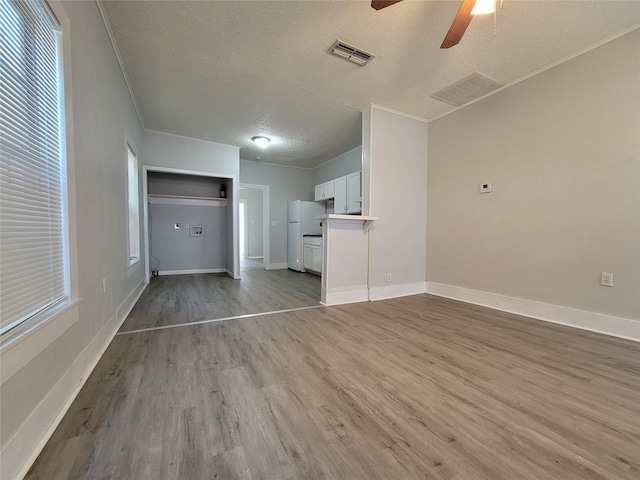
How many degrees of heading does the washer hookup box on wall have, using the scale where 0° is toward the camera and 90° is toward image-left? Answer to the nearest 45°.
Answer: approximately 0°

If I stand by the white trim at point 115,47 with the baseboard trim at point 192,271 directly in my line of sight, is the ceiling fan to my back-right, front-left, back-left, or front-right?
back-right

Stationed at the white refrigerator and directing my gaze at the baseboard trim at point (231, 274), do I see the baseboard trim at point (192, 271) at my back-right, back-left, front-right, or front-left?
front-right

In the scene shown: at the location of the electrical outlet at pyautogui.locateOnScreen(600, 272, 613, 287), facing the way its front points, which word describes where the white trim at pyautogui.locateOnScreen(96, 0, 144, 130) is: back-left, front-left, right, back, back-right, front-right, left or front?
front

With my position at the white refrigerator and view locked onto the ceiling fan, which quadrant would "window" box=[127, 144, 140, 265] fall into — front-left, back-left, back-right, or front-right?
front-right

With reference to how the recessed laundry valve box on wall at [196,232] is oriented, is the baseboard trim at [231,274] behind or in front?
in front

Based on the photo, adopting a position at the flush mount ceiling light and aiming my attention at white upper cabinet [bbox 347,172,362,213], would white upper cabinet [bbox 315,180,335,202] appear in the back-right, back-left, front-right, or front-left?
front-left

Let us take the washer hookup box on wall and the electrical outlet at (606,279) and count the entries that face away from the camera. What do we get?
0

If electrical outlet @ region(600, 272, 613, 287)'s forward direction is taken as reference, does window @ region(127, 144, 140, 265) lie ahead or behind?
ahead

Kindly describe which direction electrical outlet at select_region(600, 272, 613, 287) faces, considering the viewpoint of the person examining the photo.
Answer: facing the viewer and to the left of the viewer

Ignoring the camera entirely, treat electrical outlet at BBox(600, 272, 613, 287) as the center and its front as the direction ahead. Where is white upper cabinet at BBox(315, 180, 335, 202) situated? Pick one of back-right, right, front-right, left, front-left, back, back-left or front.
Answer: front-right
